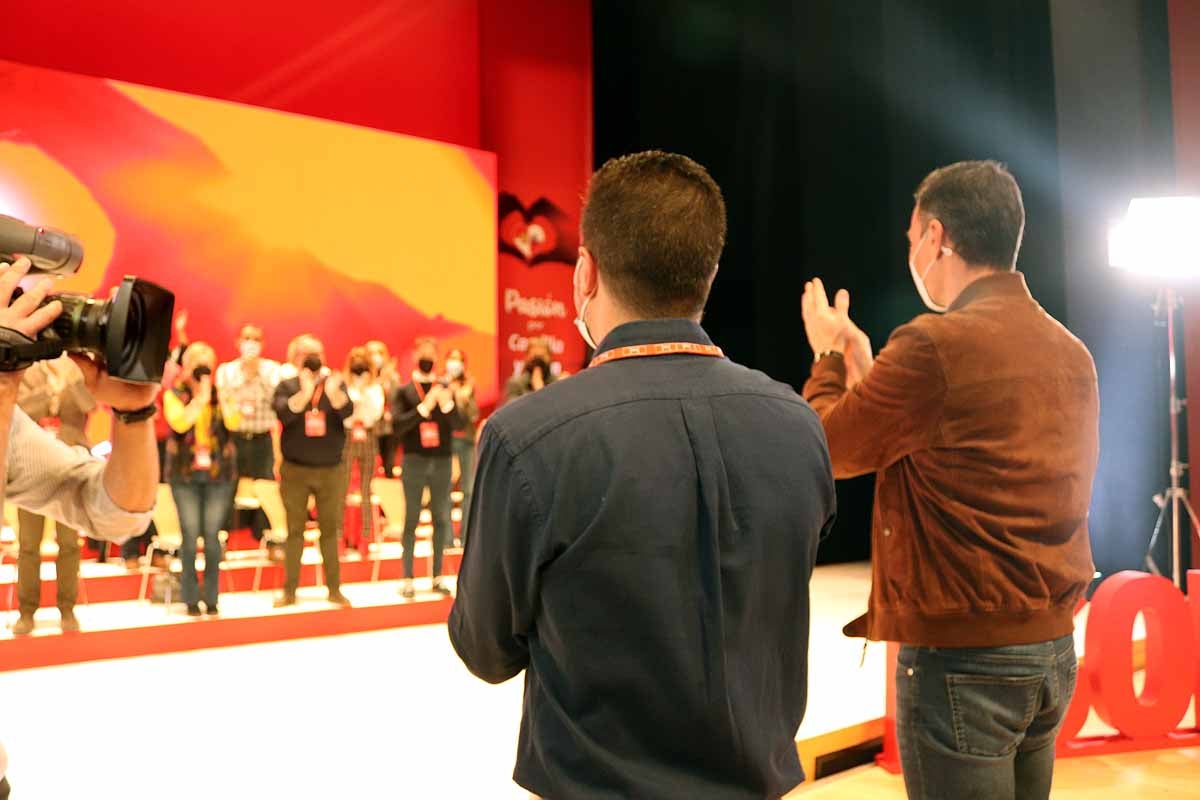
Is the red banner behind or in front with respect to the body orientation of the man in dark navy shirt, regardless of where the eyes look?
in front

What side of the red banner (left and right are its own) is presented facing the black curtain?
left

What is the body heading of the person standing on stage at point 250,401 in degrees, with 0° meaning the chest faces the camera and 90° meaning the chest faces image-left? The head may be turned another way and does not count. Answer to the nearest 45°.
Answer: approximately 0°

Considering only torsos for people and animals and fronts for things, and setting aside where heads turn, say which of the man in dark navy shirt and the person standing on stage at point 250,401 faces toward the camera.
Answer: the person standing on stage

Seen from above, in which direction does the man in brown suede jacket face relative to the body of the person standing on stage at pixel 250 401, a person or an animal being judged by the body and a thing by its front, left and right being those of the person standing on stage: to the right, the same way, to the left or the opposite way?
the opposite way

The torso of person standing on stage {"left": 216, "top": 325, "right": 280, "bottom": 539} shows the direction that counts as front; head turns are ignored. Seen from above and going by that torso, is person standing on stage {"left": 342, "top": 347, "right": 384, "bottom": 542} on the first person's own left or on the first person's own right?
on the first person's own left

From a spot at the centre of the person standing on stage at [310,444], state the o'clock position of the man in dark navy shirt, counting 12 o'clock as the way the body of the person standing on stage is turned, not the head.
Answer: The man in dark navy shirt is roughly at 12 o'clock from the person standing on stage.

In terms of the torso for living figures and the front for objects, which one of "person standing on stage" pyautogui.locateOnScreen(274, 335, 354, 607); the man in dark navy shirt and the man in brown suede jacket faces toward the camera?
the person standing on stage

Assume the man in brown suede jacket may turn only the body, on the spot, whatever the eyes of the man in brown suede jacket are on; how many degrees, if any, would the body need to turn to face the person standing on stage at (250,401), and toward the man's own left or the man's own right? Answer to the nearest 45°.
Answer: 0° — they already face them

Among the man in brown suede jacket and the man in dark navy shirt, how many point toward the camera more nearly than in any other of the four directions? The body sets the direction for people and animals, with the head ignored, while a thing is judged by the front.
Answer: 0

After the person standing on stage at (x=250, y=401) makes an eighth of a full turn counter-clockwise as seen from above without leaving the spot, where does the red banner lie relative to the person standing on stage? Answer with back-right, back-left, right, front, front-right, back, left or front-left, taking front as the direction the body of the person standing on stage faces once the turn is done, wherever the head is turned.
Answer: left

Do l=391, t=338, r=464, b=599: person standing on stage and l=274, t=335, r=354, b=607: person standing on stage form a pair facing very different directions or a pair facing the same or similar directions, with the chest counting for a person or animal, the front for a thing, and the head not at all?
same or similar directions

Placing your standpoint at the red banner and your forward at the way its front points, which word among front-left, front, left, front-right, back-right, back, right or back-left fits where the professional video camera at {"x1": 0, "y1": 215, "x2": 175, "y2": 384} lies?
front

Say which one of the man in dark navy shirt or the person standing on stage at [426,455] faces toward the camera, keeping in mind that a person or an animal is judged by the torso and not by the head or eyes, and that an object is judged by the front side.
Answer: the person standing on stage

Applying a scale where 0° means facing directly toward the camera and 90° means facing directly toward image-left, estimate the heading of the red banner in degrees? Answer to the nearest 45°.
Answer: approximately 0°

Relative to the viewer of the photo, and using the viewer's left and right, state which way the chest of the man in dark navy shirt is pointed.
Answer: facing away from the viewer and to the left of the viewer

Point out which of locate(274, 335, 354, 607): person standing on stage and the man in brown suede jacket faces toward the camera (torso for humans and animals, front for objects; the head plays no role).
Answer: the person standing on stage
